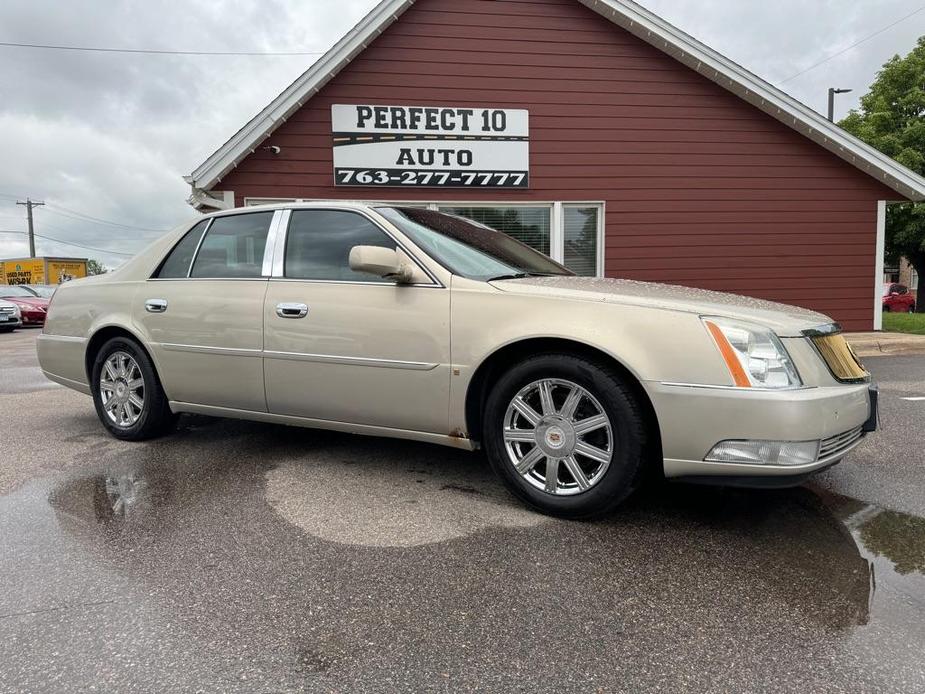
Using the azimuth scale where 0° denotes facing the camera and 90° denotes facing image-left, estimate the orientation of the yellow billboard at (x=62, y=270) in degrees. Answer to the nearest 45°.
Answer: approximately 0°

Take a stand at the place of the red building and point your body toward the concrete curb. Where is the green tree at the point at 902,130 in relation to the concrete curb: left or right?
left

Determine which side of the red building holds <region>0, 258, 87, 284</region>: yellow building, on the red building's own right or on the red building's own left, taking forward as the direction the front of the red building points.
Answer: on the red building's own right

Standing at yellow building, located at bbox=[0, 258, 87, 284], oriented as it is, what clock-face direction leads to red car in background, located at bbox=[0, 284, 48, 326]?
The red car in background is roughly at 12 o'clock from the yellow building.

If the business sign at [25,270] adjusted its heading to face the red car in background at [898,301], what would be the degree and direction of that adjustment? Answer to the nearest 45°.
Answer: approximately 45° to its left

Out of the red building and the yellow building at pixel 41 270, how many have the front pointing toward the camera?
2

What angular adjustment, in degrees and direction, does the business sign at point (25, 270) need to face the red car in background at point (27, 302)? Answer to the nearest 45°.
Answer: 0° — it already faces it

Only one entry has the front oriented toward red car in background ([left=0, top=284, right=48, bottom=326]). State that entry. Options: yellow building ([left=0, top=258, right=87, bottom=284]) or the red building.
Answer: the yellow building

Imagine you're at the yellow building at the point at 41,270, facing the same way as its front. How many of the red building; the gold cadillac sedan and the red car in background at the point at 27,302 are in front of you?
3

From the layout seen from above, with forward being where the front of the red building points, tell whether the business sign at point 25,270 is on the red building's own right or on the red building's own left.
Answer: on the red building's own right

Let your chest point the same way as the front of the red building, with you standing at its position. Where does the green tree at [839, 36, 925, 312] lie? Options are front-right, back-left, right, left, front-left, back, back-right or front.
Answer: back-left
